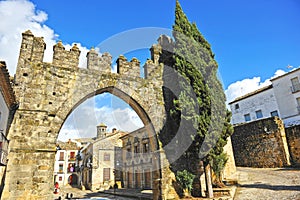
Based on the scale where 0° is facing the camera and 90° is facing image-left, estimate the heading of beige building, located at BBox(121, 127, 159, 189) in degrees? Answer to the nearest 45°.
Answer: approximately 45°

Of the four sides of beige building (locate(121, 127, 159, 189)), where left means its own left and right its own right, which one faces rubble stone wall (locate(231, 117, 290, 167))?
left

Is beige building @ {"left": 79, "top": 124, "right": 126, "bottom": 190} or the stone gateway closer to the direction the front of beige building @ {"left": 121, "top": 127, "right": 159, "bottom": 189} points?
the stone gateway

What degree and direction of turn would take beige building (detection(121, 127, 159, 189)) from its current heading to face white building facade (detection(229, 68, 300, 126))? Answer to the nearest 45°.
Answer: approximately 90° to its left

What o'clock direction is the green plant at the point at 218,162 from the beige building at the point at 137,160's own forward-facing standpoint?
The green plant is roughly at 10 o'clock from the beige building.

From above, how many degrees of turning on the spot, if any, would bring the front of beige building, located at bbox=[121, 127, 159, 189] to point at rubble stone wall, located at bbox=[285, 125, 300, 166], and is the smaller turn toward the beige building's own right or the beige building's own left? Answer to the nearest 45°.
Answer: approximately 90° to the beige building's own left

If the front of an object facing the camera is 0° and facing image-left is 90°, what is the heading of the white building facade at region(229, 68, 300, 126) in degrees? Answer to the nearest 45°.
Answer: approximately 45°
